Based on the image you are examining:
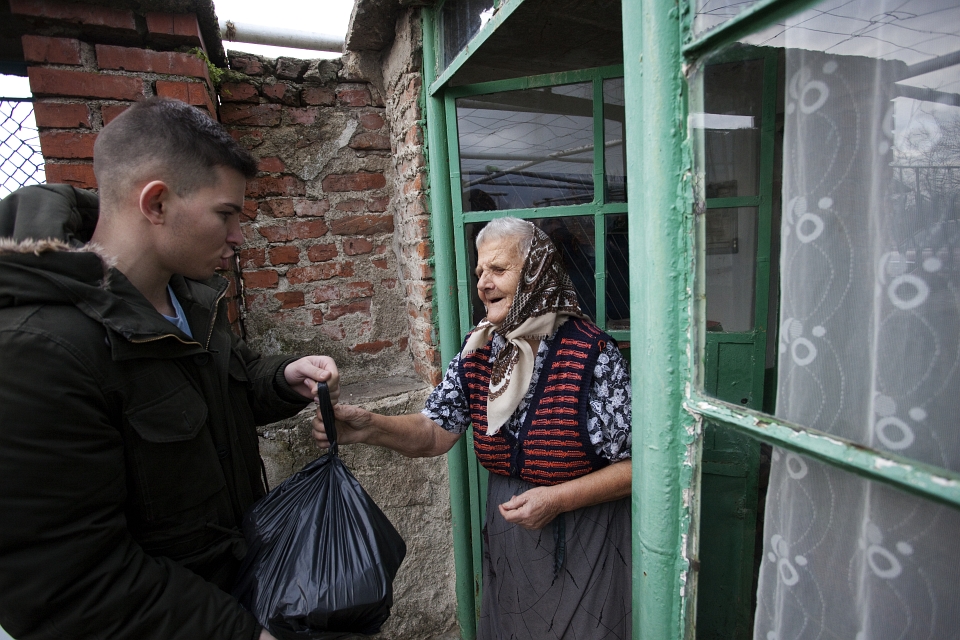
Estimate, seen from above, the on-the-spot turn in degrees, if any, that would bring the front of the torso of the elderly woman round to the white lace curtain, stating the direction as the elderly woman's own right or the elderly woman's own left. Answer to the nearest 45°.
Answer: approximately 90° to the elderly woman's own left

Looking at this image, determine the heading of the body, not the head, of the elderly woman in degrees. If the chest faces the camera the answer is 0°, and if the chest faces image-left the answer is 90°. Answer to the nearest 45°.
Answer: approximately 45°

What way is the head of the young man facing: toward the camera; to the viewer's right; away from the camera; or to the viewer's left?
to the viewer's right

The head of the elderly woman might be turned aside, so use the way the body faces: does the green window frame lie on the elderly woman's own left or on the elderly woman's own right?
on the elderly woman's own left

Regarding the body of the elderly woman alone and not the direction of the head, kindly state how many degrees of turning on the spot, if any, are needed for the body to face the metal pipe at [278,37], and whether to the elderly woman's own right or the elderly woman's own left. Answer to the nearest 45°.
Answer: approximately 90° to the elderly woman's own right

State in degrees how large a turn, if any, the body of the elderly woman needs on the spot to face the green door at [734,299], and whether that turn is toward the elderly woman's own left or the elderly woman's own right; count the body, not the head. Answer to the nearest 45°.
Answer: approximately 135° to the elderly woman's own left

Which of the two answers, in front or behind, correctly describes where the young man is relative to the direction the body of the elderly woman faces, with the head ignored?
in front
